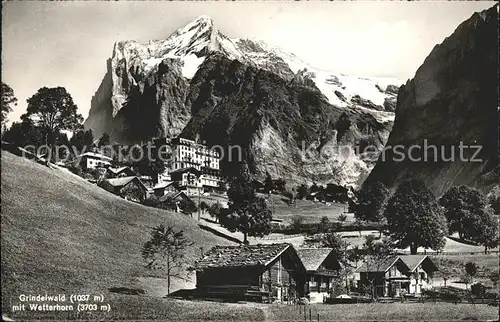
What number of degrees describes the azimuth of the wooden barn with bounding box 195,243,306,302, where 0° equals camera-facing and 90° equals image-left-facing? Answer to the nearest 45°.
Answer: approximately 315°

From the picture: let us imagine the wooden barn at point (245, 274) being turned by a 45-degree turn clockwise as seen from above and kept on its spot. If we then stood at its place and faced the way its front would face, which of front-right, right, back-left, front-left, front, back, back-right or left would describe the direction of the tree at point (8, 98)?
right
